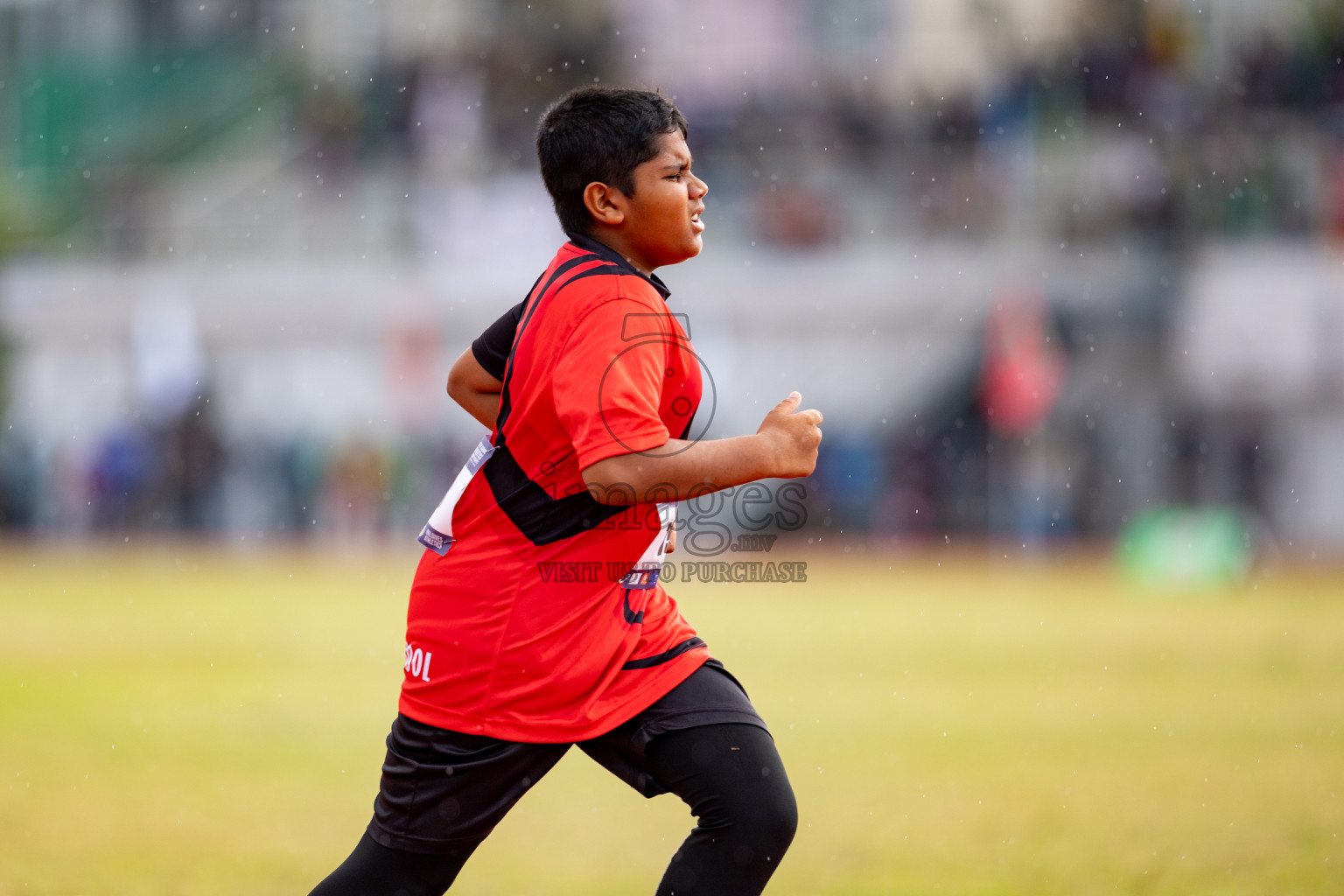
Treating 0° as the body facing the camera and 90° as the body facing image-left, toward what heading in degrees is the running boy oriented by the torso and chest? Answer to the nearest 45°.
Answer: approximately 270°

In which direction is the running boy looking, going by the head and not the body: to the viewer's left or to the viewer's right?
to the viewer's right
